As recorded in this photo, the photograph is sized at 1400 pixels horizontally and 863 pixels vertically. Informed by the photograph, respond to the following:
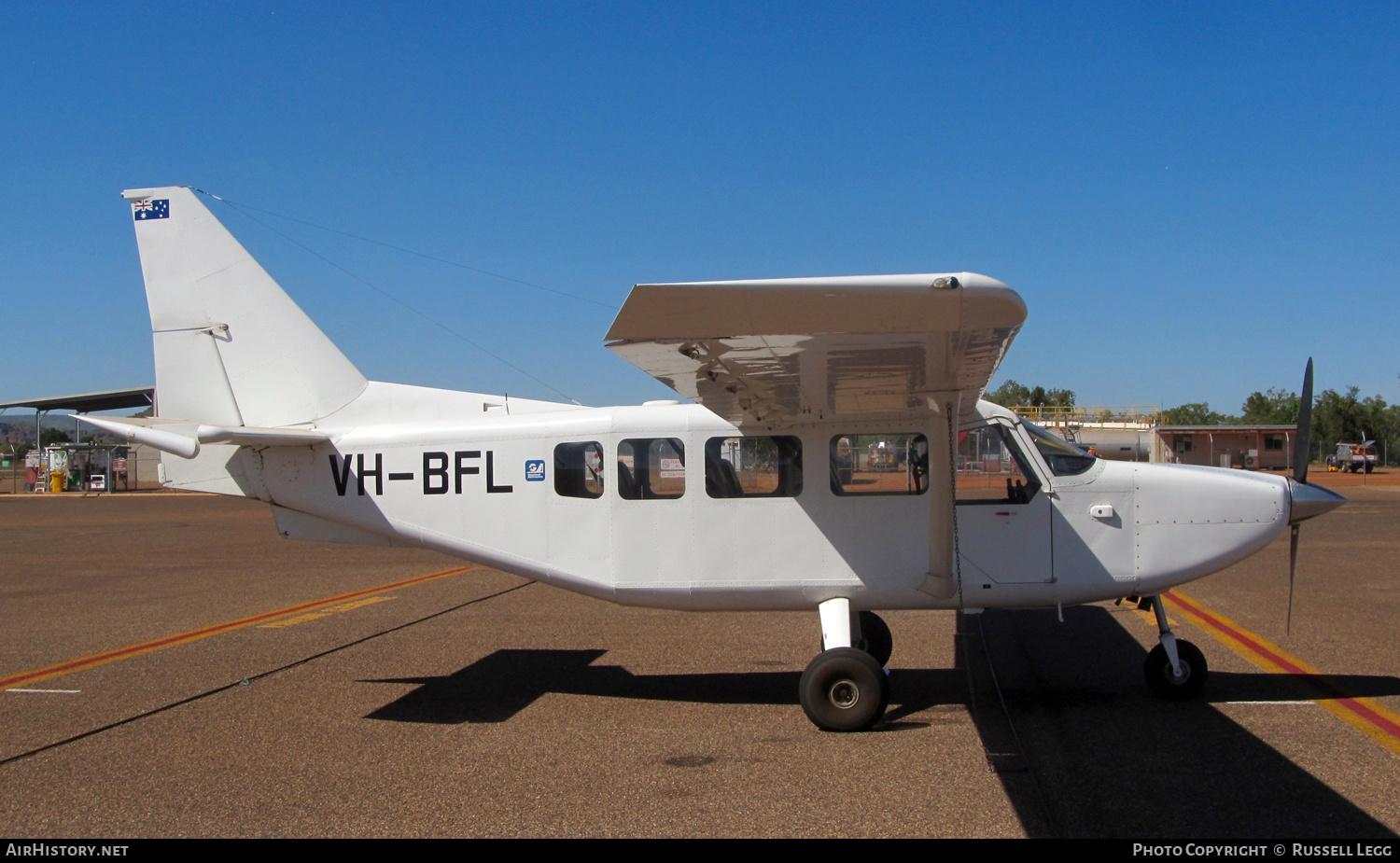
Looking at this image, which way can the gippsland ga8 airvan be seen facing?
to the viewer's right
